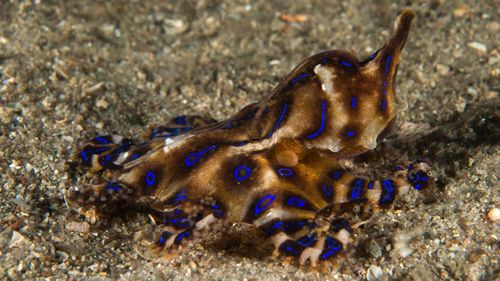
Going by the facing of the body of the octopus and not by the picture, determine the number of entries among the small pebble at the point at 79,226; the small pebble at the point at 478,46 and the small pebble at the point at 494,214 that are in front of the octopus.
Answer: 1

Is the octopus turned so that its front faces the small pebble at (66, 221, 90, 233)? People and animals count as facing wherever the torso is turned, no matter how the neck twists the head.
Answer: yes

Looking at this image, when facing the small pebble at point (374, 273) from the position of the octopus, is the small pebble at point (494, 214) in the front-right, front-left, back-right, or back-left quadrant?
front-left

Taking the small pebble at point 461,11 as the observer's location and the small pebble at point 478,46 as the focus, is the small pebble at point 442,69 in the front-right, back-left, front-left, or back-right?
front-right

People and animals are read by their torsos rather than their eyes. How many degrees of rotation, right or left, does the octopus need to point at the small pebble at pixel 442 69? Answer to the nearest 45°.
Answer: approximately 135° to its right

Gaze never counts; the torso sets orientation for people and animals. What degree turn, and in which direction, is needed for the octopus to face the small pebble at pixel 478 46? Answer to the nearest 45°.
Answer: approximately 135° to its right

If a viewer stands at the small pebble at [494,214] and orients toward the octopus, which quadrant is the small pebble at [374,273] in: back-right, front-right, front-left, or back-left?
front-left
